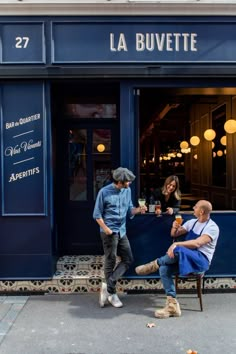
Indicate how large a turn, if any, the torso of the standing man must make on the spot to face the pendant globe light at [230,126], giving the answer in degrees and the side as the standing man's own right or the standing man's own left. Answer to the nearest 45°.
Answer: approximately 90° to the standing man's own left

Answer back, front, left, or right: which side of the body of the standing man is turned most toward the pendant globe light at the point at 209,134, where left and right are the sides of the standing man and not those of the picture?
left

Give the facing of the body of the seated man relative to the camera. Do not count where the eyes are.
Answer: to the viewer's left

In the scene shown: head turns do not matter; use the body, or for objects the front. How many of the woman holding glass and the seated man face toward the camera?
1

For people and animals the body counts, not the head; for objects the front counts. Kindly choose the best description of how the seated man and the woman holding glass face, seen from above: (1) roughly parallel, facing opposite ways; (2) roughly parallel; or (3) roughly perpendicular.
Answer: roughly perpendicular

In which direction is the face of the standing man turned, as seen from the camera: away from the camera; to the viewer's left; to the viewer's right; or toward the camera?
to the viewer's right

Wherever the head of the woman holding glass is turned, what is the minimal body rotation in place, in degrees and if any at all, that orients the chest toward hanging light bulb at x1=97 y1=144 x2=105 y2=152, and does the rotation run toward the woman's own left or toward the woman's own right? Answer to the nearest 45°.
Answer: approximately 135° to the woman's own right

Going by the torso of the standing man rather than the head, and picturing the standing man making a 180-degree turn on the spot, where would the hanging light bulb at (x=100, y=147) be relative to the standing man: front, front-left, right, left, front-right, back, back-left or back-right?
front-right
